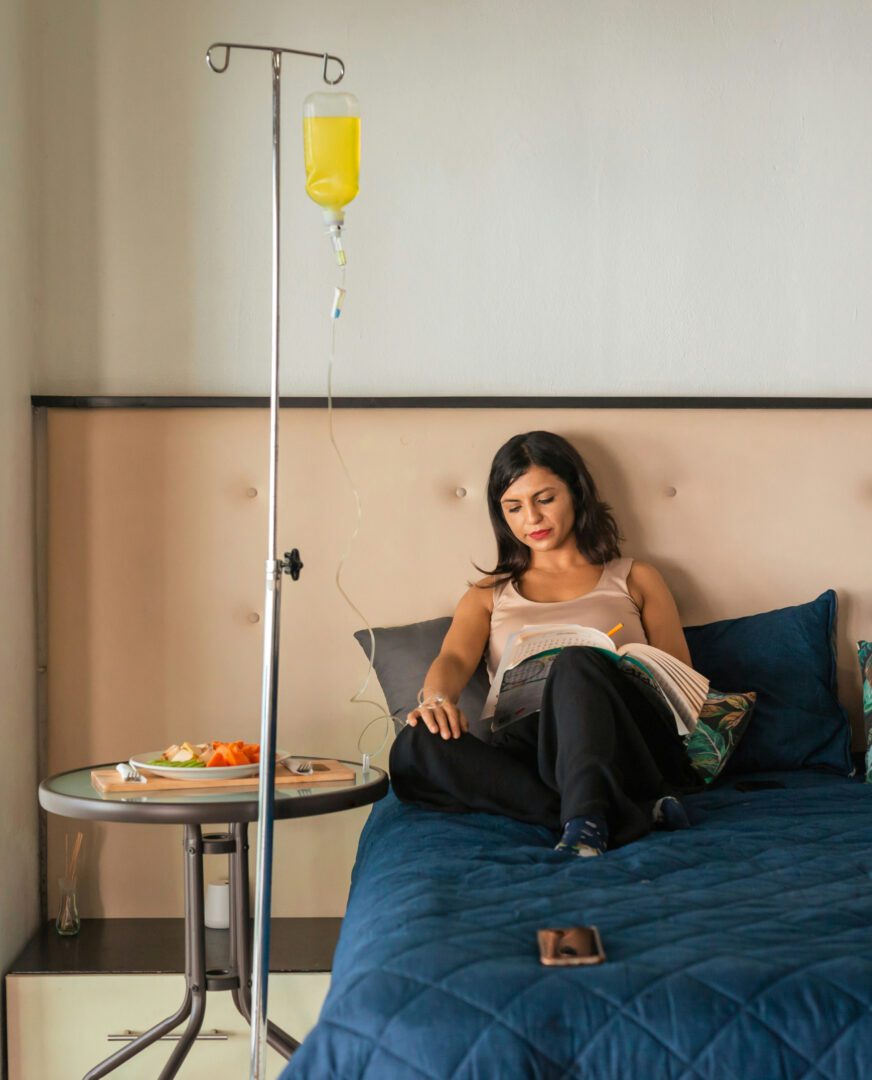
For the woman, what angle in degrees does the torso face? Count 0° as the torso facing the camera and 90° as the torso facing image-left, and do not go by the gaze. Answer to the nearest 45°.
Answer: approximately 0°

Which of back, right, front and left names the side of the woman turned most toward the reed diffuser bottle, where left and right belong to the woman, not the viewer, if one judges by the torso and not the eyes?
right

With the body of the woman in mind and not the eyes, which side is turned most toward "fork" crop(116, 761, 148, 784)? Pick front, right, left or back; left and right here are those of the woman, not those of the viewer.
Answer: right

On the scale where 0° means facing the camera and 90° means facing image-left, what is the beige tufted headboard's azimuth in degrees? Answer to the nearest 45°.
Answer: approximately 0°

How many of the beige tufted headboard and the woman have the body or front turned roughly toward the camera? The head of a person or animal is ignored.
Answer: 2
